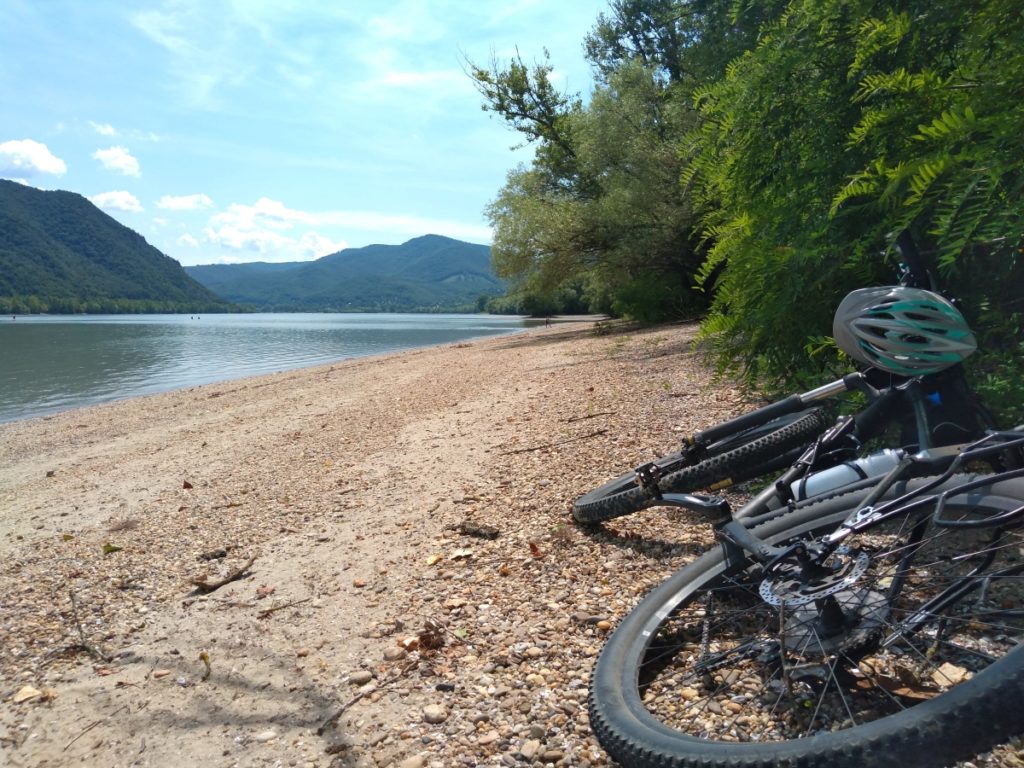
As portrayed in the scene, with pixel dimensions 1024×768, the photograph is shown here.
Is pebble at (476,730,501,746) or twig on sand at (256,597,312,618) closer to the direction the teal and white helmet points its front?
the twig on sand

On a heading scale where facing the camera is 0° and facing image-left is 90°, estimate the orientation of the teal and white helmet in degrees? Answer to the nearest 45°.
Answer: approximately 90°

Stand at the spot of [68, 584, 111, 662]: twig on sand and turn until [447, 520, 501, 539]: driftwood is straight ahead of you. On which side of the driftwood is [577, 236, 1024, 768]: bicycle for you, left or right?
right

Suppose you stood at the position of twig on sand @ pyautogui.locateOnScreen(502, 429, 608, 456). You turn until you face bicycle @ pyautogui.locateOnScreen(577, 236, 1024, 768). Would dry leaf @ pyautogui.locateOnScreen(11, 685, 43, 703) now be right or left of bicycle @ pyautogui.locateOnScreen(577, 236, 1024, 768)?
right

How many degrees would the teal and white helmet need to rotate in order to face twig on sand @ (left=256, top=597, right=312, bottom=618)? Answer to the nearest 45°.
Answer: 0° — it already faces it

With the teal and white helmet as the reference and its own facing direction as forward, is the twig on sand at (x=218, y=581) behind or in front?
in front

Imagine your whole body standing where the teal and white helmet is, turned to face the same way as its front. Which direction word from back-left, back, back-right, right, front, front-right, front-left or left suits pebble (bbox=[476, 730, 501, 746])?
front-left

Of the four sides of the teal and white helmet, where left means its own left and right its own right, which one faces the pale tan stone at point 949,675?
left

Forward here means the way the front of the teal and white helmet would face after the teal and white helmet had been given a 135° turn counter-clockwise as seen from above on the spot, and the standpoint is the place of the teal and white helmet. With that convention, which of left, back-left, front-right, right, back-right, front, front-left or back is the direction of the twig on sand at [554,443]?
back

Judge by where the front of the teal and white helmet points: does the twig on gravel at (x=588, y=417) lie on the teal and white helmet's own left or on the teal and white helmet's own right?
on the teal and white helmet's own right

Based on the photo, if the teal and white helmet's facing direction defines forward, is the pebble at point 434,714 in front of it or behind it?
in front

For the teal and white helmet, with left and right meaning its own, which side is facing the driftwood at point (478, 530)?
front
